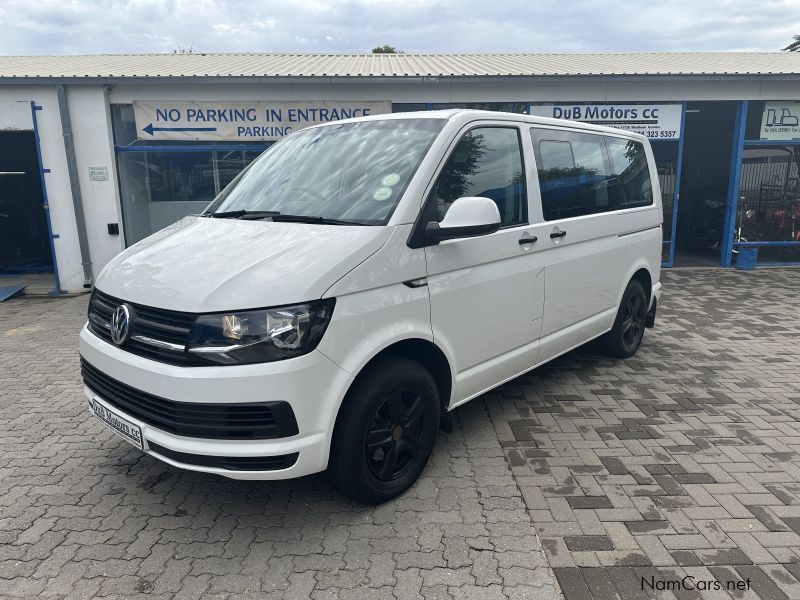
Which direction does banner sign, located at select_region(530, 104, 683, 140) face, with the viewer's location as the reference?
facing the viewer

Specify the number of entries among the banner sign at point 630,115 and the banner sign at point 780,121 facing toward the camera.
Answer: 2

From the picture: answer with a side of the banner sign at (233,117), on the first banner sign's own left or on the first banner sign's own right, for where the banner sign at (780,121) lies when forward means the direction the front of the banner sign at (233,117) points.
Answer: on the first banner sign's own left

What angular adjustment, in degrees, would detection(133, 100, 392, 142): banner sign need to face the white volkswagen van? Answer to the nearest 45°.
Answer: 0° — it already faces it

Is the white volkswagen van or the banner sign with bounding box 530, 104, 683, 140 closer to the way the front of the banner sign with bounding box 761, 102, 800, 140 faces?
the white volkswagen van

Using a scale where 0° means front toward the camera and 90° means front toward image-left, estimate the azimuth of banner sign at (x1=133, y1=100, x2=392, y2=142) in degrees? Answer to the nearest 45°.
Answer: approximately 0°

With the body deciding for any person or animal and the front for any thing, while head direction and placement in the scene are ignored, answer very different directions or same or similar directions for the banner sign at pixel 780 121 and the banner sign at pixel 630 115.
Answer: same or similar directions

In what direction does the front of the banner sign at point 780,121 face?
toward the camera

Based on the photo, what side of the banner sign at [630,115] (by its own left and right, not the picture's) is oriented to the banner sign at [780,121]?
left

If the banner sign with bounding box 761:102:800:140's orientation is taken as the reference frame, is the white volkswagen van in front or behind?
in front

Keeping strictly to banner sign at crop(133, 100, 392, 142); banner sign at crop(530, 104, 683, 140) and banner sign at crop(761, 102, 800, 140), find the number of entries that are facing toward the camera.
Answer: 3

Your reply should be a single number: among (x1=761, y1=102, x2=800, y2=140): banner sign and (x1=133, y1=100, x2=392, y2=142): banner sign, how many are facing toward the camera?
2

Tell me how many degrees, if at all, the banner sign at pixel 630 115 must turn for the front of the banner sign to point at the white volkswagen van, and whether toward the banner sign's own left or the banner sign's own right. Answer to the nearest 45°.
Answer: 0° — it already faces it

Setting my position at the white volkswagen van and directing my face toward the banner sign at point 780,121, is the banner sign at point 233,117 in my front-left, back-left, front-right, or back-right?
front-left

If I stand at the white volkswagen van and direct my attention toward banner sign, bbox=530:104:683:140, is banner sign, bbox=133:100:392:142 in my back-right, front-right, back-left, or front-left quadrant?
front-left

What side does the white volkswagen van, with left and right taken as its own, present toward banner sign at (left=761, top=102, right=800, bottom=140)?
back

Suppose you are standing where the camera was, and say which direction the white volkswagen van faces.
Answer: facing the viewer and to the left of the viewer
